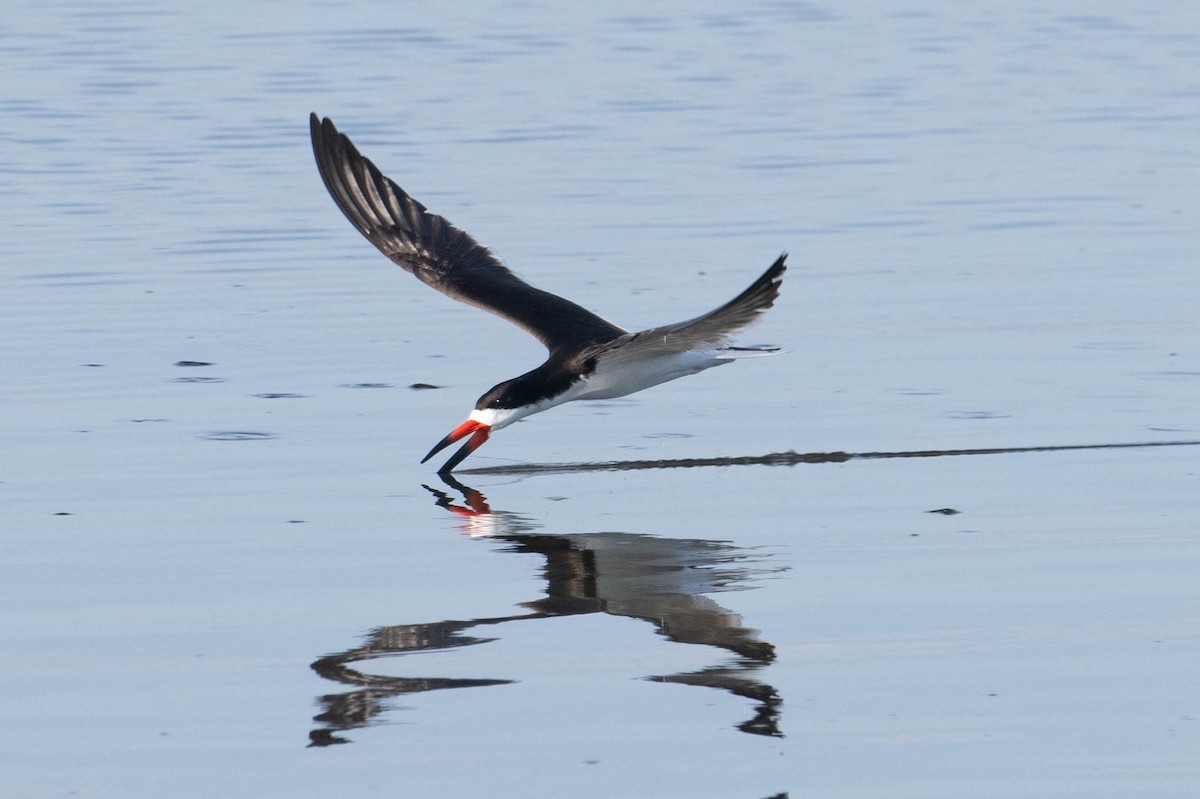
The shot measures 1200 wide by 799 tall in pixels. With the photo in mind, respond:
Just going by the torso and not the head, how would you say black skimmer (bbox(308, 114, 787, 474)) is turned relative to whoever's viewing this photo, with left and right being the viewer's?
facing the viewer and to the left of the viewer
